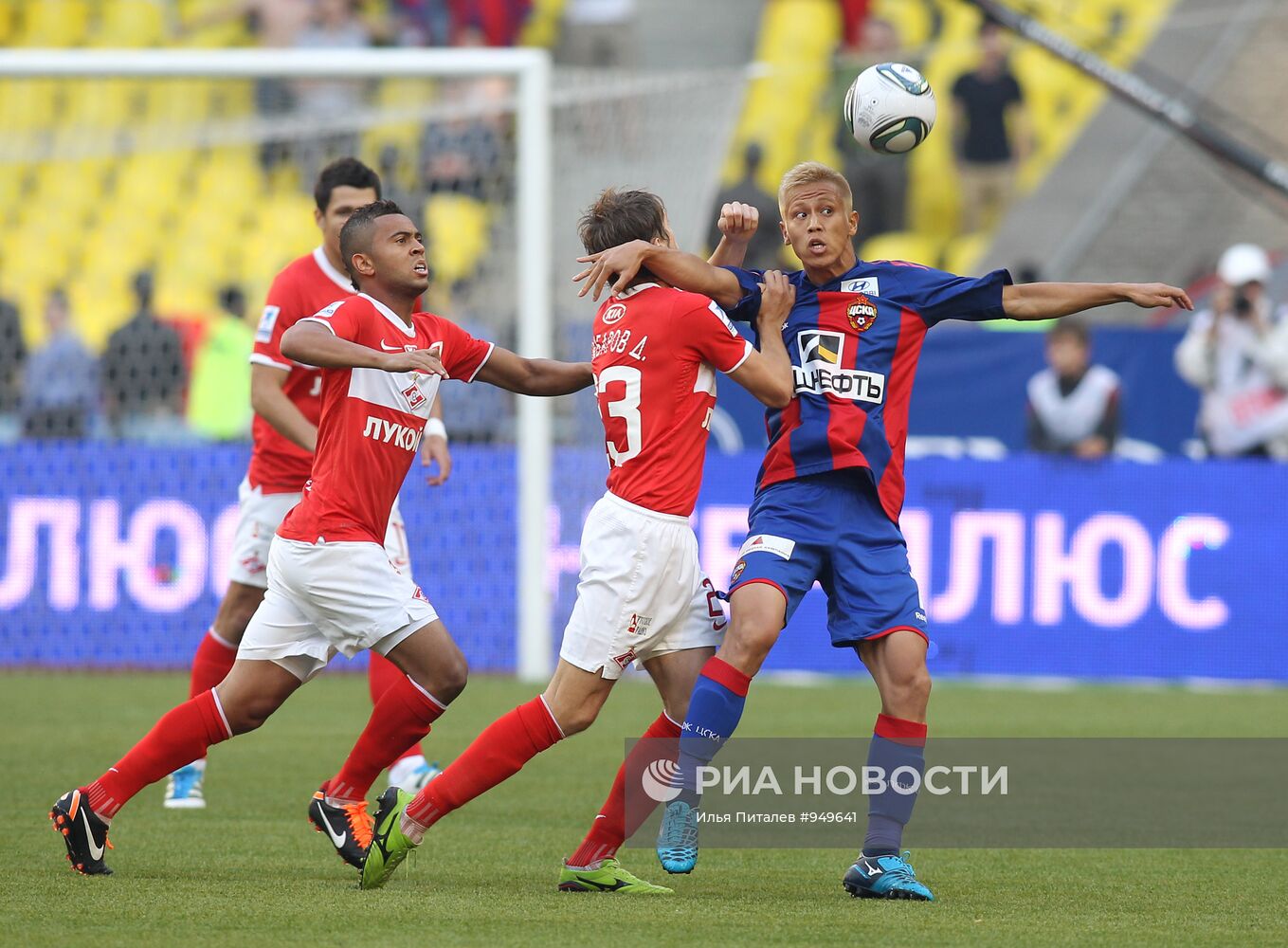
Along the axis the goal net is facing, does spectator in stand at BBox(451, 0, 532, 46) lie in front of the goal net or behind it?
behind
